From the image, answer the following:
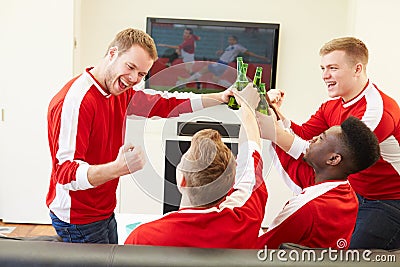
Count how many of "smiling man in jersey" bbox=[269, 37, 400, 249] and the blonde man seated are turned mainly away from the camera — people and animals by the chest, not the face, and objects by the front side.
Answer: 1

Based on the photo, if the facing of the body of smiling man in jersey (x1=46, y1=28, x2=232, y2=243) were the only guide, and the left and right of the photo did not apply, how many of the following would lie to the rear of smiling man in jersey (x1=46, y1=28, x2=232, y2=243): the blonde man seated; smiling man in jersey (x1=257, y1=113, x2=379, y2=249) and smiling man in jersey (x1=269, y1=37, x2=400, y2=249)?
0

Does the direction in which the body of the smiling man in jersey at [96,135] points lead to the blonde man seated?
yes

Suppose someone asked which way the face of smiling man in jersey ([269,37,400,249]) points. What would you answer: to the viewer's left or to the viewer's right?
to the viewer's left

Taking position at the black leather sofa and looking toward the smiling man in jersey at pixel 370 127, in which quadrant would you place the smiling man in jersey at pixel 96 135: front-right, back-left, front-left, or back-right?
front-left

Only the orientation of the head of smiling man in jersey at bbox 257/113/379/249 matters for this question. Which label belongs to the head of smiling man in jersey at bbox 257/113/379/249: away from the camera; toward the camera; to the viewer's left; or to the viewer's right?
to the viewer's left

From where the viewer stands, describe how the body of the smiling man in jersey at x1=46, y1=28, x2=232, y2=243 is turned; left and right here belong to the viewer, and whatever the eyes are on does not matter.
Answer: facing the viewer and to the right of the viewer

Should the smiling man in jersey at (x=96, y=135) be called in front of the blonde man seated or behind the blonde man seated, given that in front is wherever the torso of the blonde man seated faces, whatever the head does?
in front

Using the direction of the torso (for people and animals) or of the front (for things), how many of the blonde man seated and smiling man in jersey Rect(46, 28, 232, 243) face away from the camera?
1

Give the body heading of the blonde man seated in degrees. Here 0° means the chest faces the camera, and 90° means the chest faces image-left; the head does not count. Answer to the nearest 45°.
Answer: approximately 180°

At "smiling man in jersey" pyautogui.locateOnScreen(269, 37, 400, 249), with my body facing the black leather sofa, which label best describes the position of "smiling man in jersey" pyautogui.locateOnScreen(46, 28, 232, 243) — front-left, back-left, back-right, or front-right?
front-right

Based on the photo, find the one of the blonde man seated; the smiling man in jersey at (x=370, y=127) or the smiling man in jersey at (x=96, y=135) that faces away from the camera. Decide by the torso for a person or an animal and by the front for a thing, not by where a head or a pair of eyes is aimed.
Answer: the blonde man seated

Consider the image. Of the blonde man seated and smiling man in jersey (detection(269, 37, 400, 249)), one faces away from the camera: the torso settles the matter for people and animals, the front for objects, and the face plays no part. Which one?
the blonde man seated

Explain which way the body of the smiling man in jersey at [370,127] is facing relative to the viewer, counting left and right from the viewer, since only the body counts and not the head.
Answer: facing the viewer and to the left of the viewer

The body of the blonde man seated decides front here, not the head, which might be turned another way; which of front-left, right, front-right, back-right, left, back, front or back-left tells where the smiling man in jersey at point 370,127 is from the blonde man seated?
front-right

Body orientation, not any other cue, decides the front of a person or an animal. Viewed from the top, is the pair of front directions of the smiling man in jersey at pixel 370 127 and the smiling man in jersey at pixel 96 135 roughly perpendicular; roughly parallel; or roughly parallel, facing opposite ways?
roughly perpendicular
